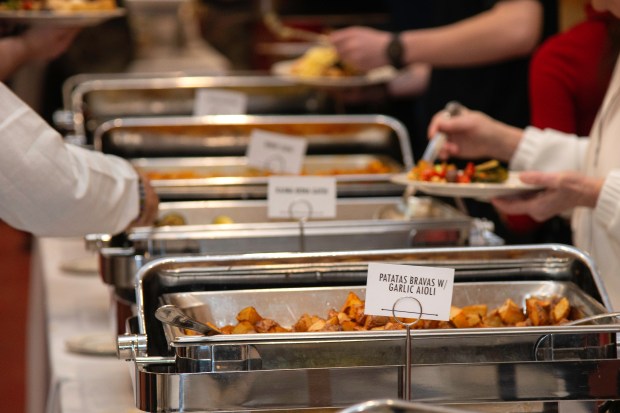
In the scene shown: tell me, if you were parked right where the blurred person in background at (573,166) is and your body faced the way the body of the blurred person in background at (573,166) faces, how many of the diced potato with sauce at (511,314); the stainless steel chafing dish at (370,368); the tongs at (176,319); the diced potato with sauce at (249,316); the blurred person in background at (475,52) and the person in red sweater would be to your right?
2

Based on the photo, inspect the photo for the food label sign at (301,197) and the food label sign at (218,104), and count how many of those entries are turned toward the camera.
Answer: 2

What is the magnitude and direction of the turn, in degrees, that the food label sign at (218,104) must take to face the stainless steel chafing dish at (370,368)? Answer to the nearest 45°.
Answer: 0° — it already faces it

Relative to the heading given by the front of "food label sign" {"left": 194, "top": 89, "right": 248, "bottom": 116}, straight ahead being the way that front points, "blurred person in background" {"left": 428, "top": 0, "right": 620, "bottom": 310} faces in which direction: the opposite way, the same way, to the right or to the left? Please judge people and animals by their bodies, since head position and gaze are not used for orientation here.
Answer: to the right

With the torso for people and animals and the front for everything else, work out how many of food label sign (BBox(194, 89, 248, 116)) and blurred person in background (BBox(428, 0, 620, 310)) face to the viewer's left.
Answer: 1

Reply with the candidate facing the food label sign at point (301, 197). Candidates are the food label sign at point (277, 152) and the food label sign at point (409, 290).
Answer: the food label sign at point (277, 152)

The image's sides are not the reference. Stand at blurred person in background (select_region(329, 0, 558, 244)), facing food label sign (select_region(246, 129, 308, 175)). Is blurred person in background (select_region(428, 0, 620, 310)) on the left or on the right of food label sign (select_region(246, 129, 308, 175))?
left

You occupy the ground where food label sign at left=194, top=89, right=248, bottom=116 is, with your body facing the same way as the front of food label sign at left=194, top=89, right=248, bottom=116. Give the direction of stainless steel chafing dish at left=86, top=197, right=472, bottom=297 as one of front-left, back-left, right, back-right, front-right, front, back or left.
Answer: front

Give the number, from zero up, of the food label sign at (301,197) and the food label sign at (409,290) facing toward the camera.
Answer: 2

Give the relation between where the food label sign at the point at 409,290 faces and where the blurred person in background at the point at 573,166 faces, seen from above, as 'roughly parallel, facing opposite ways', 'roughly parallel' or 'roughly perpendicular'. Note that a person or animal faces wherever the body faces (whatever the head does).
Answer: roughly perpendicular

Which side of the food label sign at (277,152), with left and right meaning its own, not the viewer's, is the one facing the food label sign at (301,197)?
front

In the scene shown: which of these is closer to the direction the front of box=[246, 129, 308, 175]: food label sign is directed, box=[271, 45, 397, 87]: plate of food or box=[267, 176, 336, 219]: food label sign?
the food label sign

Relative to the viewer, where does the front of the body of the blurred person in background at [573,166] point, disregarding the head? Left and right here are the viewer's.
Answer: facing to the left of the viewer

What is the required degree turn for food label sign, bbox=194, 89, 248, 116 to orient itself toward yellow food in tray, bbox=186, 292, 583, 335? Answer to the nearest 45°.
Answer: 0° — it already faces it

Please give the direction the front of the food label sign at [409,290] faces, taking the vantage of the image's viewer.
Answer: facing the viewer
